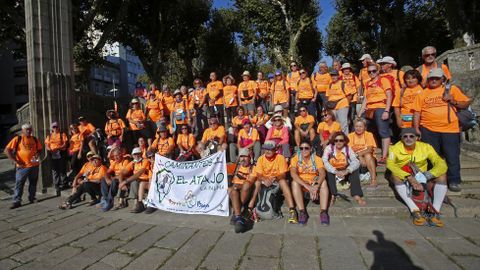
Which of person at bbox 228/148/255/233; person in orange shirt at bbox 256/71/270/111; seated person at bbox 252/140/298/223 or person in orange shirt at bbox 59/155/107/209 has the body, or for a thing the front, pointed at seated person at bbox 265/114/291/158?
person in orange shirt at bbox 256/71/270/111

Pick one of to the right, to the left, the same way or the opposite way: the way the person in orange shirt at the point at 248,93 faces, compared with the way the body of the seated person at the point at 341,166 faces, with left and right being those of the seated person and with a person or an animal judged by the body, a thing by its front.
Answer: the same way

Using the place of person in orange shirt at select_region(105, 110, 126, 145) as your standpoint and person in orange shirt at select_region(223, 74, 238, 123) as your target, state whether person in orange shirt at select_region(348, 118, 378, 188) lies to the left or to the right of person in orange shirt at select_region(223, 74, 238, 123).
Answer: right

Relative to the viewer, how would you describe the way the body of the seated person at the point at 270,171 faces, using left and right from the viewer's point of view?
facing the viewer

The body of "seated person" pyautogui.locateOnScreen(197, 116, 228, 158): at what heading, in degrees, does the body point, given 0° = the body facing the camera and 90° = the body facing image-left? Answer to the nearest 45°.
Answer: approximately 0°

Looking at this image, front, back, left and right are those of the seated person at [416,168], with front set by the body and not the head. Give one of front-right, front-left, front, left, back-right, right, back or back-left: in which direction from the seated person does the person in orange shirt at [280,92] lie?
back-right

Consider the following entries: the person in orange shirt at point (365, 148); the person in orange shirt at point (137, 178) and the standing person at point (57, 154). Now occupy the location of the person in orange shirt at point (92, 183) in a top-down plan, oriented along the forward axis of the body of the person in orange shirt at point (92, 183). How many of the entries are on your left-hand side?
2

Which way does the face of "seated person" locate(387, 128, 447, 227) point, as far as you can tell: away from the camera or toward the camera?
toward the camera

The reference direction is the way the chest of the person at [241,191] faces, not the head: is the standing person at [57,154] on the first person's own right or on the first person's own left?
on the first person's own right

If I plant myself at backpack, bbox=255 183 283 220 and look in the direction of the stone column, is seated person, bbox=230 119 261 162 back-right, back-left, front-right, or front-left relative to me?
front-right

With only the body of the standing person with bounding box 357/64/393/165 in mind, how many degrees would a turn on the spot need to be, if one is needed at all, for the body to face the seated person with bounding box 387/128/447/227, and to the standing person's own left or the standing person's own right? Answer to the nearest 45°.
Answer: approximately 45° to the standing person's own left

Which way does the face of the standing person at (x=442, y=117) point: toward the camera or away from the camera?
toward the camera

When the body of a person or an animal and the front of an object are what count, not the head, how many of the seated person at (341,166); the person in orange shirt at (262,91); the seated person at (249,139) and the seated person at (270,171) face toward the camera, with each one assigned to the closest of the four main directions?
4

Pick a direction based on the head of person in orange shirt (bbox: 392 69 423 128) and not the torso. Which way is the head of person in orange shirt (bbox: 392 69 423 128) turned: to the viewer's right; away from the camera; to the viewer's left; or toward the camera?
toward the camera

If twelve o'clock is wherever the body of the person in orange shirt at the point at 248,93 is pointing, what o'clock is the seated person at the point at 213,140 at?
The seated person is roughly at 1 o'clock from the person in orange shirt.

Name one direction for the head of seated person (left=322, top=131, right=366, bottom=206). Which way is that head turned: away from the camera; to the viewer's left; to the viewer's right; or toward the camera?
toward the camera

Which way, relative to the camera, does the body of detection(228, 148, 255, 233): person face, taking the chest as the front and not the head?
toward the camera

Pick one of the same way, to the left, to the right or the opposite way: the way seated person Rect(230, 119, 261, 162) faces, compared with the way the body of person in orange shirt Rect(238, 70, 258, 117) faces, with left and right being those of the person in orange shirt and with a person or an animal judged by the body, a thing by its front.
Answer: the same way

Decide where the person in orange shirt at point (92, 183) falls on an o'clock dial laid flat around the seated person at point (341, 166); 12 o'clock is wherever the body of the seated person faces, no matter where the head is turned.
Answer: The person in orange shirt is roughly at 3 o'clock from the seated person.
